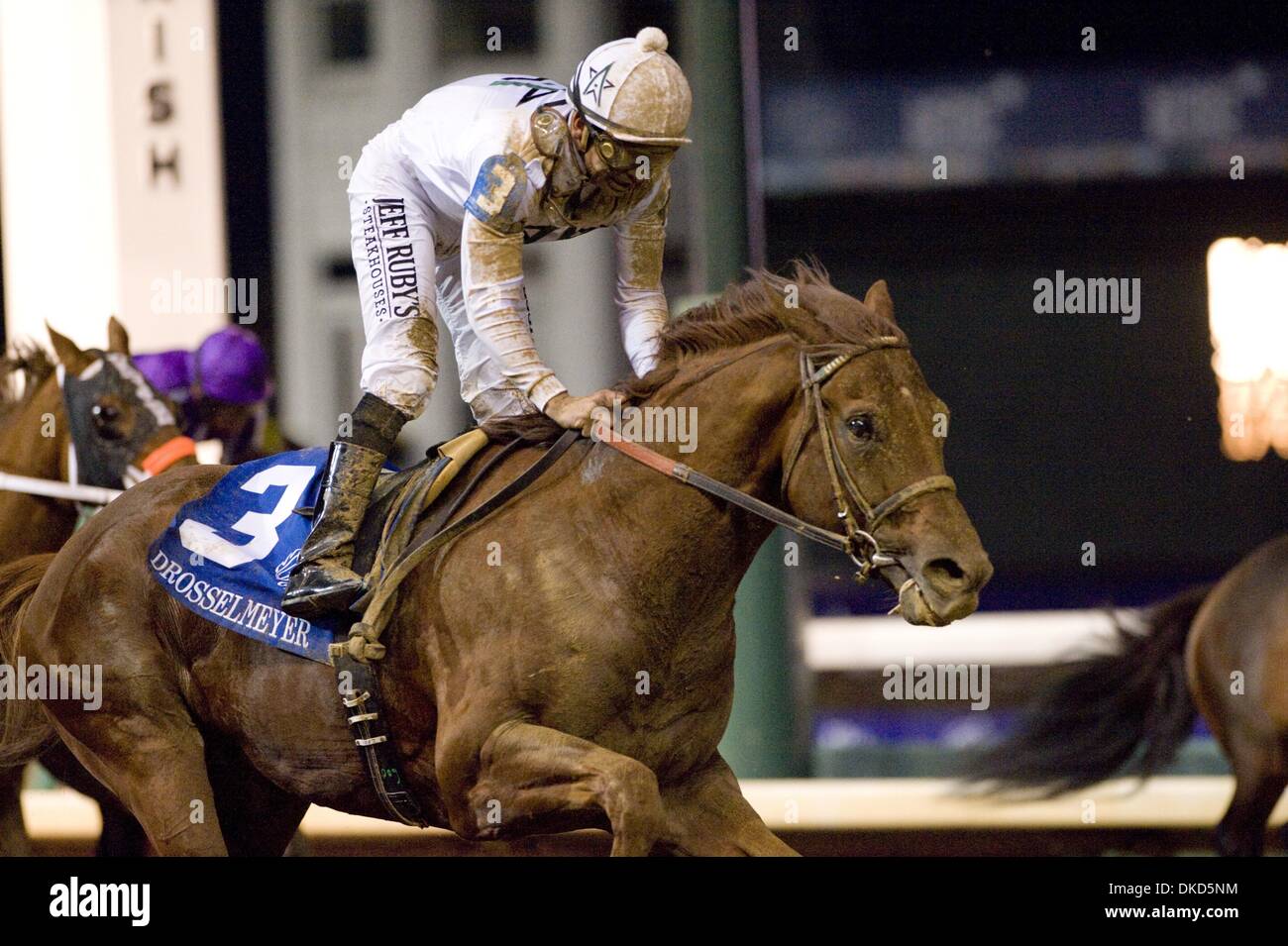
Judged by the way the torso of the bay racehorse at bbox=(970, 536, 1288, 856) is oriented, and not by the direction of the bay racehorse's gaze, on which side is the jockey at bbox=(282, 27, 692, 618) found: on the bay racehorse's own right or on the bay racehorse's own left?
on the bay racehorse's own right

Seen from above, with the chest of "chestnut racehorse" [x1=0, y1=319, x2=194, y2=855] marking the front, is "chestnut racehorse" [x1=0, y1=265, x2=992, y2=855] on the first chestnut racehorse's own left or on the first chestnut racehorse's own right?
on the first chestnut racehorse's own right

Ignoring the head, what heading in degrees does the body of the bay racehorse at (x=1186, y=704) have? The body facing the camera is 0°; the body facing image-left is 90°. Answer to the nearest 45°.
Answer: approximately 270°

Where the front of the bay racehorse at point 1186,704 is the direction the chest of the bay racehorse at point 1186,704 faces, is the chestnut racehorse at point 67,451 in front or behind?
behind

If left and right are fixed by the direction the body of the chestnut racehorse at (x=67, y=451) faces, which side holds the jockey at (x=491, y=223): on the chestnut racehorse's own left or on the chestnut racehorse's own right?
on the chestnut racehorse's own right

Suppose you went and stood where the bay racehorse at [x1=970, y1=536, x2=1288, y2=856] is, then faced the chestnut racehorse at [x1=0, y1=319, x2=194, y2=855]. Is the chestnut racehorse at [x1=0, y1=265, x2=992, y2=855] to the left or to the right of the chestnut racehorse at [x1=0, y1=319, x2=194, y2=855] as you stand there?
left

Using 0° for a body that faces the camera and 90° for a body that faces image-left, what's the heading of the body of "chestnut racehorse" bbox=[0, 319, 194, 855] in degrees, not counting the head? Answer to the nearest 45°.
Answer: approximately 270°

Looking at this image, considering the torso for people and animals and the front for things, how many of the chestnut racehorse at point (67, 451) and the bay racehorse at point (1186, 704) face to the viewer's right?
2
